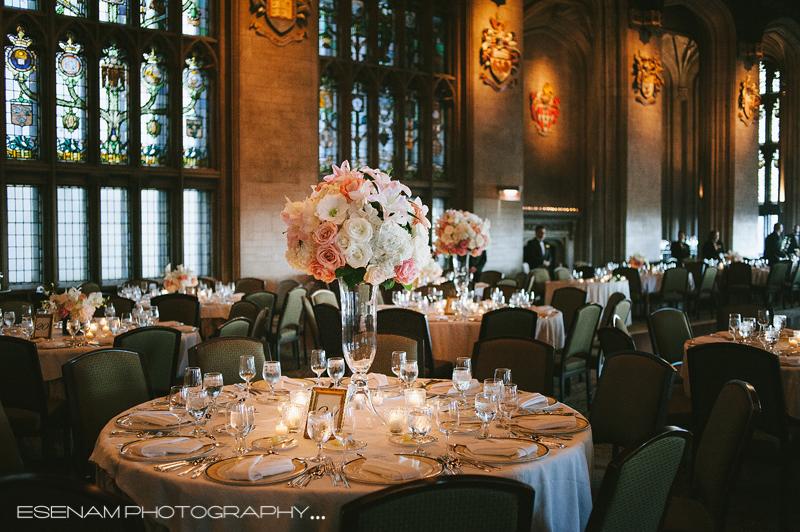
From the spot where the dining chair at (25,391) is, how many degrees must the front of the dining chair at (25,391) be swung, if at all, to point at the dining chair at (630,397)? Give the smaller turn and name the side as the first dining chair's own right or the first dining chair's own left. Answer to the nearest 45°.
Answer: approximately 90° to the first dining chair's own right

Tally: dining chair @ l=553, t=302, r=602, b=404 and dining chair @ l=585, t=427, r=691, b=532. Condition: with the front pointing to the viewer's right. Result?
0

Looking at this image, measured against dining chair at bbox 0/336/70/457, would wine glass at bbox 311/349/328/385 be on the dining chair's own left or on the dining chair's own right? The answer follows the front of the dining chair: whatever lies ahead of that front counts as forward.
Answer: on the dining chair's own right

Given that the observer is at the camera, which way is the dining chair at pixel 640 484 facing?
facing away from the viewer and to the left of the viewer

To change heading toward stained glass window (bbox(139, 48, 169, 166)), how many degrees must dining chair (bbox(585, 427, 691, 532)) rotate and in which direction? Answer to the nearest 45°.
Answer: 0° — it already faces it

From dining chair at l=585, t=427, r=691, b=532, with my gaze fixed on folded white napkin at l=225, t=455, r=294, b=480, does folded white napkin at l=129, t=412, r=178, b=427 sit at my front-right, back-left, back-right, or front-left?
front-right

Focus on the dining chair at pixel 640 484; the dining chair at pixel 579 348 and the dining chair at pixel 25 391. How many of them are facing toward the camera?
0

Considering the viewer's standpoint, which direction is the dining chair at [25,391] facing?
facing away from the viewer and to the right of the viewer

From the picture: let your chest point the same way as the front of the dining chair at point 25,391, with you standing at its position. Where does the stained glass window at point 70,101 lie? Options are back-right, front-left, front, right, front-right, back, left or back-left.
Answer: front-left

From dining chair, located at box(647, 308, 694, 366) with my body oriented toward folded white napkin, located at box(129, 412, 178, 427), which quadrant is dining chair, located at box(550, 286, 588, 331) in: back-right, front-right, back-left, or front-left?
back-right

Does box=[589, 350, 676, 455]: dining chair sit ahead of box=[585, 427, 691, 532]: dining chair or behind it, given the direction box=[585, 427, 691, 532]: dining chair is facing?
ahead

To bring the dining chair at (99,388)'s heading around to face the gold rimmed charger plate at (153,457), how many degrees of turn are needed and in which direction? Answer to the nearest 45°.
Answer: approximately 45° to its right

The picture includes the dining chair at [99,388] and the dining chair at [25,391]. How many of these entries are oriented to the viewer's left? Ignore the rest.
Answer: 0

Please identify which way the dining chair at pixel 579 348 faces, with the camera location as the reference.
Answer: facing away from the viewer and to the left of the viewer
